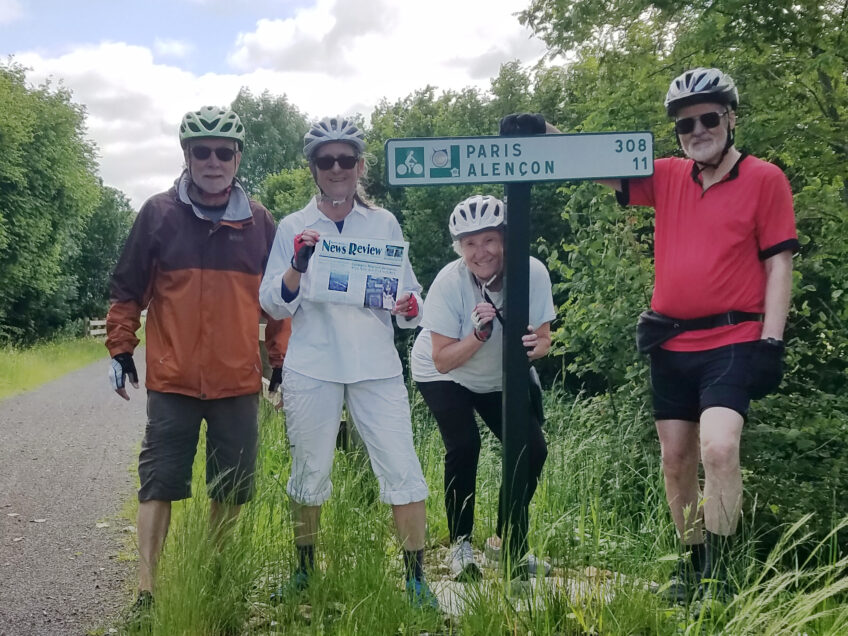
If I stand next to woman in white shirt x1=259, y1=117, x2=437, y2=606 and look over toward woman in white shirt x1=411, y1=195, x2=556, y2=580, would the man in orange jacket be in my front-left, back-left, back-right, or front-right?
back-left

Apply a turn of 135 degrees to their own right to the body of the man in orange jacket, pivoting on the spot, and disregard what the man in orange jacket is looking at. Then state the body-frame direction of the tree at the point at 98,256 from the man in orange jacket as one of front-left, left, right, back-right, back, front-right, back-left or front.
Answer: front-right

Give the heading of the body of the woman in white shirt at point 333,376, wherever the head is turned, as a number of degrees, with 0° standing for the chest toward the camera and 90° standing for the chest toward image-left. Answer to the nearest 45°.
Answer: approximately 0°

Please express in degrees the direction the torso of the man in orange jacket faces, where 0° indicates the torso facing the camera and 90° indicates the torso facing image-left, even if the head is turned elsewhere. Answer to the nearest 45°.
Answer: approximately 0°

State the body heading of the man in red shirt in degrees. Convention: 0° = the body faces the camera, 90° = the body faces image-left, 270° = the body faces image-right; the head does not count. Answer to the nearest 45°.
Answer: approximately 45°

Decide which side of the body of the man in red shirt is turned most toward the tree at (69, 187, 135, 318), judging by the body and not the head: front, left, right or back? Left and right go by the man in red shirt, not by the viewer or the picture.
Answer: right

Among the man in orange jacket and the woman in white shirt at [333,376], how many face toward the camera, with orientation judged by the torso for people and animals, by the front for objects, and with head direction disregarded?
2
